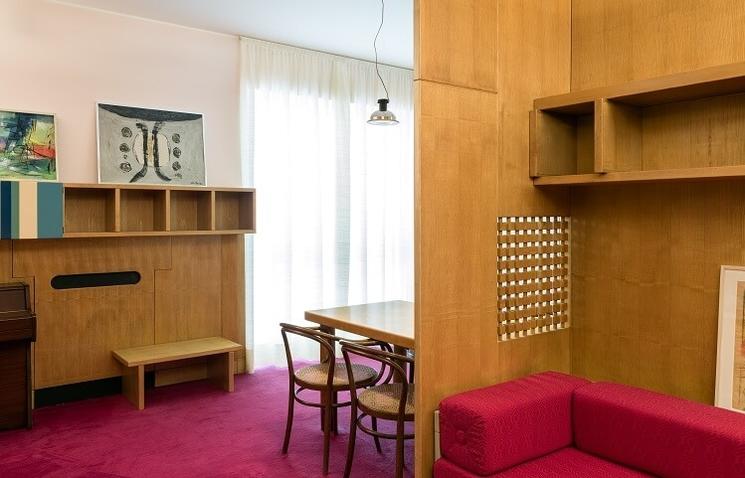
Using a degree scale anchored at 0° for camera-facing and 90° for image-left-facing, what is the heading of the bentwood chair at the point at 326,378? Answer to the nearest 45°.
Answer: approximately 225°

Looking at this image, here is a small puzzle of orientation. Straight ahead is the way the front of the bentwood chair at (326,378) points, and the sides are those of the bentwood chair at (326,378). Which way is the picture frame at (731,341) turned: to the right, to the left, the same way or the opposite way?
the opposite way

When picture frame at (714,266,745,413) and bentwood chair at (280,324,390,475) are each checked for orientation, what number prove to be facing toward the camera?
1

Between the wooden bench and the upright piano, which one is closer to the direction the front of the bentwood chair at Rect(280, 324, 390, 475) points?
the wooden bench

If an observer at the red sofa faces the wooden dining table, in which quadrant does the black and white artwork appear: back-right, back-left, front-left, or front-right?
front-left

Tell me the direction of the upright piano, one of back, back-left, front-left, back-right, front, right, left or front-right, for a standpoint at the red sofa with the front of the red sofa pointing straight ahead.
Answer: front-right

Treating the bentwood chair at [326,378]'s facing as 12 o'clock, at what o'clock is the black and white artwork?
The black and white artwork is roughly at 9 o'clock from the bentwood chair.

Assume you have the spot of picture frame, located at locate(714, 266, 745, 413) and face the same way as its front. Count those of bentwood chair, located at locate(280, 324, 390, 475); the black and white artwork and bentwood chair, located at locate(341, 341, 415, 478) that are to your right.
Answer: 3

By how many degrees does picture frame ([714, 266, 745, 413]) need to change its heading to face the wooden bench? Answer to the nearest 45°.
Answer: approximately 90° to its right

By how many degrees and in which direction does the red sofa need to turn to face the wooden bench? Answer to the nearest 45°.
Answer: approximately 90° to its right

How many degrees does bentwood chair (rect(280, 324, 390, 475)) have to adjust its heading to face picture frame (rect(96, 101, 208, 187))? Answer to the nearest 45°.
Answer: approximately 90° to its left

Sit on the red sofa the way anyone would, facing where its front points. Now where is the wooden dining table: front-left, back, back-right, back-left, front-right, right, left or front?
right

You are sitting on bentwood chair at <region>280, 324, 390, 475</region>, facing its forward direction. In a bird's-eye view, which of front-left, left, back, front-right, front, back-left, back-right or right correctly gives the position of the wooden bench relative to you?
left

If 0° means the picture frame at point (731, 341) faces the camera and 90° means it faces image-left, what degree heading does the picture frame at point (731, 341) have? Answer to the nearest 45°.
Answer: approximately 0°

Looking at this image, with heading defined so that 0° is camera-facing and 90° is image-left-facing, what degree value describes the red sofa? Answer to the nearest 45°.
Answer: approximately 45°

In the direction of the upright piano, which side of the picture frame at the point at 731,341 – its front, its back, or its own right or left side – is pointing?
right
